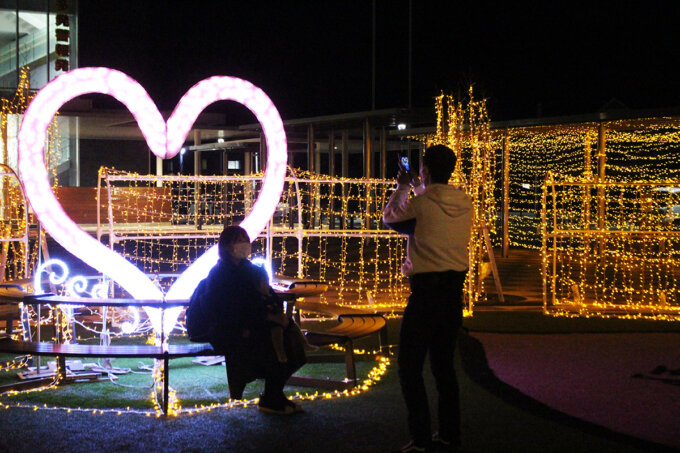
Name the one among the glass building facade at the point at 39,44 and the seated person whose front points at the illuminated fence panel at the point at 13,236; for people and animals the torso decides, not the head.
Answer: the glass building facade

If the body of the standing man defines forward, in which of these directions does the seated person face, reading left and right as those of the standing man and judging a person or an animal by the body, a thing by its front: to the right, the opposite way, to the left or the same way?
the opposite way

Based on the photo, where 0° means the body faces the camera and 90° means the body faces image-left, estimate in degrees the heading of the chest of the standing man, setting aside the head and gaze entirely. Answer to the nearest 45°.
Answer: approximately 135°

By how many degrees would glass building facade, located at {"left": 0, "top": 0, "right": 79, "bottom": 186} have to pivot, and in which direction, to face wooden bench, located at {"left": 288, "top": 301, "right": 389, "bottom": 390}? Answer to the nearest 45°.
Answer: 0° — it already faces it

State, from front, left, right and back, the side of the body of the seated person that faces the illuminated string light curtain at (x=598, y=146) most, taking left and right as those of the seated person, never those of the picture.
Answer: left

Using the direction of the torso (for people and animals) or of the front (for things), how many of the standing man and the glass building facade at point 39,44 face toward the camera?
1

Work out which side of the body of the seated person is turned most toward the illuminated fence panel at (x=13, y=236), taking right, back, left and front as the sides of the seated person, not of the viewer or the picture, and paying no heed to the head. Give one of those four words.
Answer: back

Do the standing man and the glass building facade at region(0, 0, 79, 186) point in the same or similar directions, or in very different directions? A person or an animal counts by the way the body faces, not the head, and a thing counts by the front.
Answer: very different directions

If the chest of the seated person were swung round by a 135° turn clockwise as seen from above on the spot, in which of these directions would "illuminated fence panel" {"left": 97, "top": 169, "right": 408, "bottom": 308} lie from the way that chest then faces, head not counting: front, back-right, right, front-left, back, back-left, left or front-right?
right
